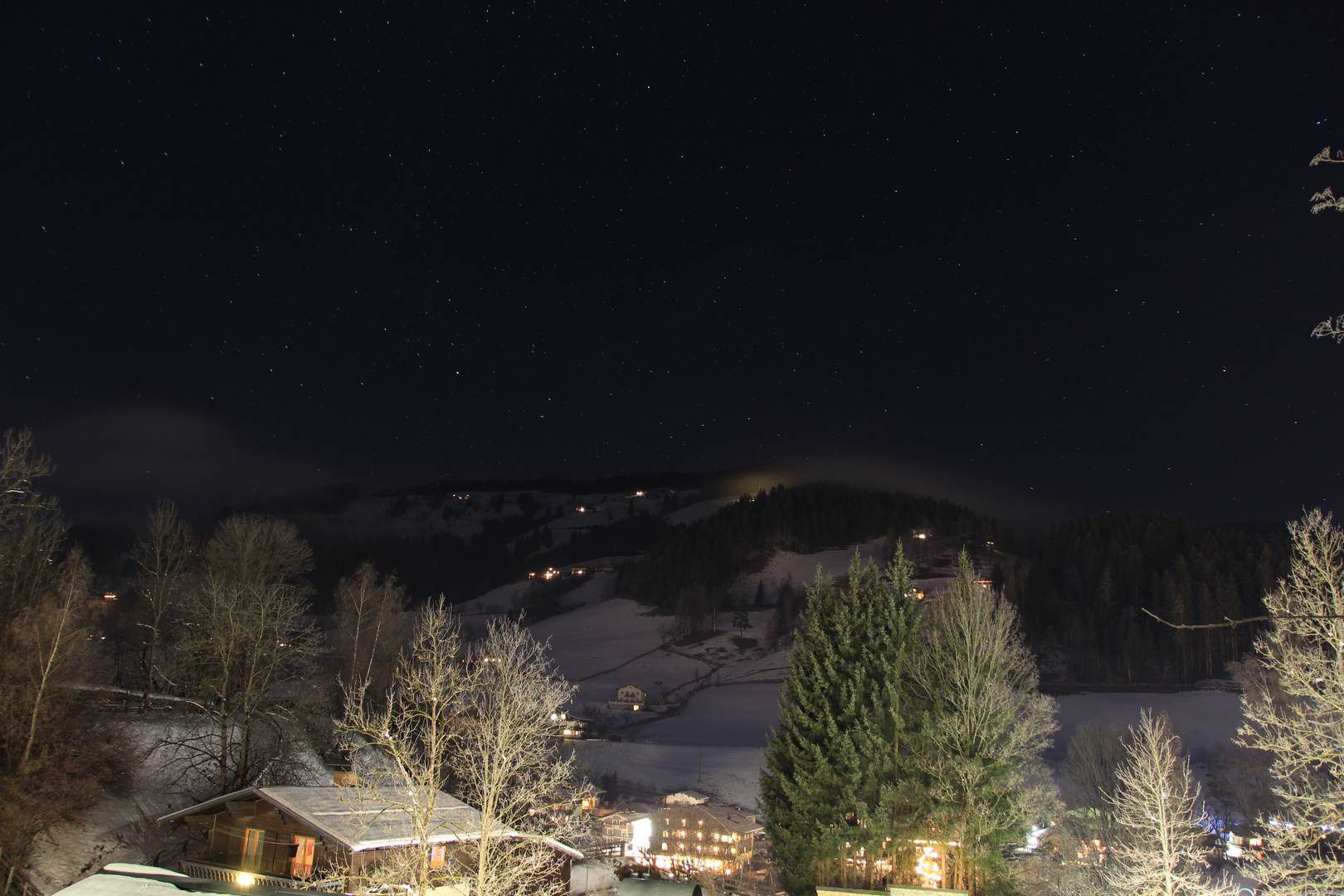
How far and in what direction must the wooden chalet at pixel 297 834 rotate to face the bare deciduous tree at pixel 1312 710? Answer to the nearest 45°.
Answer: approximately 90° to its left

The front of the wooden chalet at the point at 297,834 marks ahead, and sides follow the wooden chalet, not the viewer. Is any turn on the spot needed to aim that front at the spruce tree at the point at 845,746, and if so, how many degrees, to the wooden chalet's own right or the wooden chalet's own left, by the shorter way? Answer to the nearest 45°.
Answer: approximately 135° to the wooden chalet's own left

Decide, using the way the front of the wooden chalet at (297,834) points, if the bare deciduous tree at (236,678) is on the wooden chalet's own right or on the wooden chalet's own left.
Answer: on the wooden chalet's own right

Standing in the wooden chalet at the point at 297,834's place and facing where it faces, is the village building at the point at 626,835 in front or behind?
behind

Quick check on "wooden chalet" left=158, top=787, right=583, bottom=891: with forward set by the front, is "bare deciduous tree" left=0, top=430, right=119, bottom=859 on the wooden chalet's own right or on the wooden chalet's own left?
on the wooden chalet's own right

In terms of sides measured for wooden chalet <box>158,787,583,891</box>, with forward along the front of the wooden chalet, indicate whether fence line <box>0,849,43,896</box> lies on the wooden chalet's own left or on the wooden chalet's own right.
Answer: on the wooden chalet's own right

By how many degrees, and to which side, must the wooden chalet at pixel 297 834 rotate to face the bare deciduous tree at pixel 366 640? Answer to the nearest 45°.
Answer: approximately 135° to its right

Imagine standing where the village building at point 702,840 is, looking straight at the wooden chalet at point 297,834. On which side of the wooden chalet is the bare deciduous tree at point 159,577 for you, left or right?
right

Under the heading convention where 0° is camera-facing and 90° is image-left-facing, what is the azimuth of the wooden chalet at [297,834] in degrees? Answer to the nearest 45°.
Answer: approximately 45°
